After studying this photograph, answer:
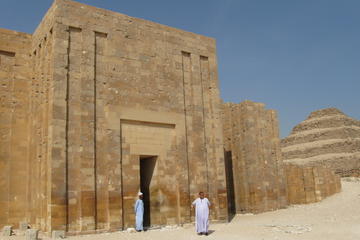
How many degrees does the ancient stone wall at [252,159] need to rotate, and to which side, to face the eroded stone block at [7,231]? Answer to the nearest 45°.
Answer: approximately 90° to its right

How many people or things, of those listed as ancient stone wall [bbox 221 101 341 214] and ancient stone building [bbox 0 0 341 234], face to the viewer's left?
0

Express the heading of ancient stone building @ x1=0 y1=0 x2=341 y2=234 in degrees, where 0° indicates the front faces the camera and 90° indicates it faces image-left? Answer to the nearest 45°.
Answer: approximately 315°

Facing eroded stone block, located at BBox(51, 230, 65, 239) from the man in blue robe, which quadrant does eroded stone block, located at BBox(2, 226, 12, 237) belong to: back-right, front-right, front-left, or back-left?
front-right

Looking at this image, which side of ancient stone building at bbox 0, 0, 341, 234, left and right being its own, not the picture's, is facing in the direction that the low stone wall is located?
left

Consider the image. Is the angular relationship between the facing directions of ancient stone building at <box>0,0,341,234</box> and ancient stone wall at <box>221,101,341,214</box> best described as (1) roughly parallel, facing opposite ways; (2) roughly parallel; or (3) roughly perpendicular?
roughly parallel
